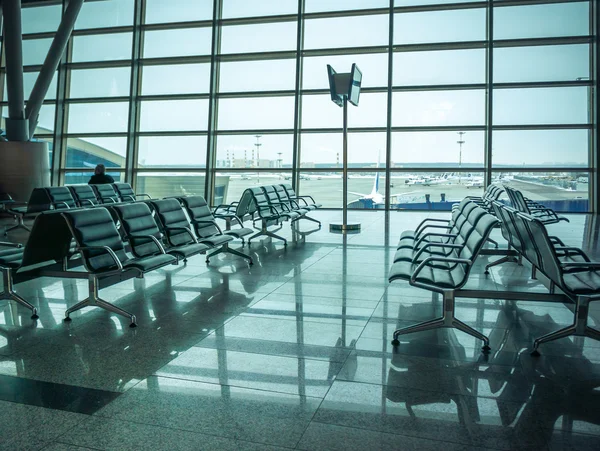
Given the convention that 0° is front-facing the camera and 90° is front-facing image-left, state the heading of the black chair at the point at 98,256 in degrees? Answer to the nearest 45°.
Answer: approximately 315°

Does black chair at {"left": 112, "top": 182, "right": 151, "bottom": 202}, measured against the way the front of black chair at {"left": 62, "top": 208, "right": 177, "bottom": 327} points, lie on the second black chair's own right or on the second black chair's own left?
on the second black chair's own left

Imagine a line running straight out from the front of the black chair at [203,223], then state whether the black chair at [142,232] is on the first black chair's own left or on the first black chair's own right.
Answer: on the first black chair's own right

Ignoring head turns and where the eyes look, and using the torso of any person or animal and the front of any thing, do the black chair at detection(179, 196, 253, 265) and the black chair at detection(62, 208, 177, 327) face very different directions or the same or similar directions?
same or similar directions

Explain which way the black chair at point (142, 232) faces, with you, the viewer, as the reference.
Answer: facing the viewer and to the right of the viewer

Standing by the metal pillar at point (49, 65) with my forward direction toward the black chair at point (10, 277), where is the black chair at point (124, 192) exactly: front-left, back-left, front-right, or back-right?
front-left

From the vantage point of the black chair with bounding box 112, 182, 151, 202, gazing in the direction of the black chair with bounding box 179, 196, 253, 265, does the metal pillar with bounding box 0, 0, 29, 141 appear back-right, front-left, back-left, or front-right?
back-right

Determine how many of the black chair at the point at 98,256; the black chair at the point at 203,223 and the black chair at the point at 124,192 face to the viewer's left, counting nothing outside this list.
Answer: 0

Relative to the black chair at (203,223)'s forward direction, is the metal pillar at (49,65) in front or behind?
behind

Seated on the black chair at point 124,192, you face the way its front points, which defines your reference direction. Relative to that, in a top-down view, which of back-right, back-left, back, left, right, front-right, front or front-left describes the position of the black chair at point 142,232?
front-right

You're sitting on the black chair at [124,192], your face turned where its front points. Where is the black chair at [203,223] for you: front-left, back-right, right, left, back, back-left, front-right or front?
front-right

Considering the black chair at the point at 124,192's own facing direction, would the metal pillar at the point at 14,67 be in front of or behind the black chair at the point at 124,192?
behind
